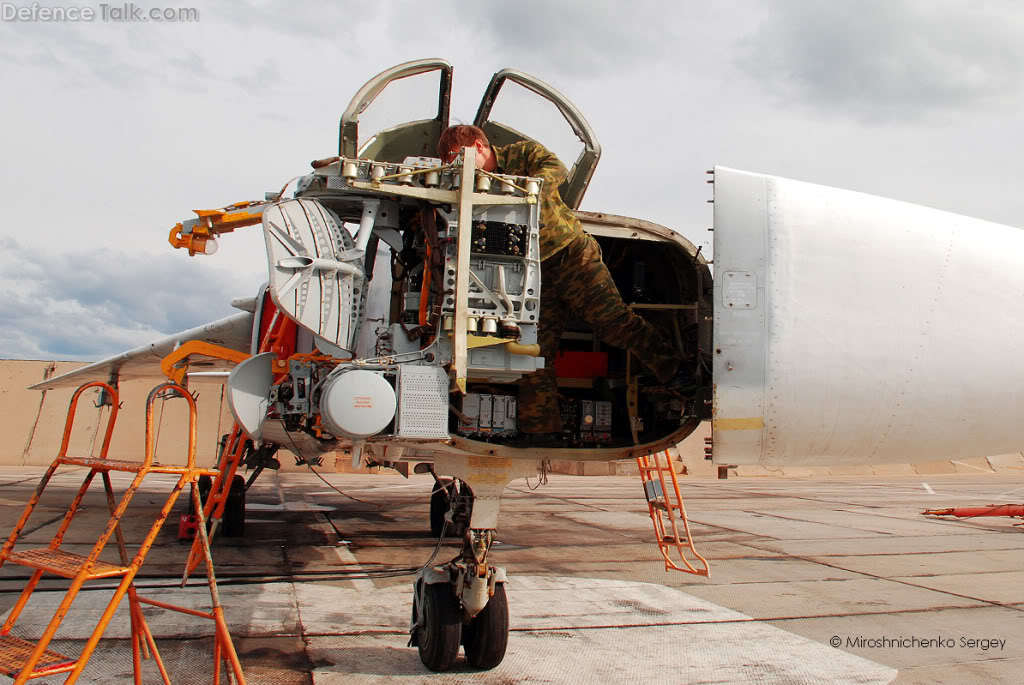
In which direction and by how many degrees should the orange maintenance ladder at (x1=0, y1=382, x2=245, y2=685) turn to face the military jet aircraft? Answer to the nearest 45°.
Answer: approximately 135° to its left

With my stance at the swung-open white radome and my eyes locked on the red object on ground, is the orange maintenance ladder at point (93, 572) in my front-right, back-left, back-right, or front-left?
back-left

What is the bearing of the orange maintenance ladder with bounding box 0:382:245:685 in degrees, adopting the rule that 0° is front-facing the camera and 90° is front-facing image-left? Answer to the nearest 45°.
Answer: approximately 45°

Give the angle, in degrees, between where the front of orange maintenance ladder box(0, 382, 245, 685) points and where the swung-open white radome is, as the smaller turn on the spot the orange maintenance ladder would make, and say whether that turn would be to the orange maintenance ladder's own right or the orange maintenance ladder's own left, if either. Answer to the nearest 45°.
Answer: approximately 135° to the orange maintenance ladder's own left

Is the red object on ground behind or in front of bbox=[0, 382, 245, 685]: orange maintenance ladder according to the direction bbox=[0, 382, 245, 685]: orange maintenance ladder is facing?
behind
